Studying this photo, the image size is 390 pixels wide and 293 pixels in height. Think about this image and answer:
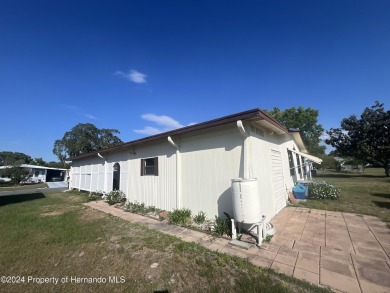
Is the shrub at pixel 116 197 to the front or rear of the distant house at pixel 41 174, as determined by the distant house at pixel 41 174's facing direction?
to the front

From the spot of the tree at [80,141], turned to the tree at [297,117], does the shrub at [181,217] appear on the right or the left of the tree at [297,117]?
right

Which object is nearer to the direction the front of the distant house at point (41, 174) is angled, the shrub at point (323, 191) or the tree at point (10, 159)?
the shrub

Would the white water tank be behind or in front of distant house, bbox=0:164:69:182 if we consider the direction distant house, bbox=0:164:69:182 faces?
in front

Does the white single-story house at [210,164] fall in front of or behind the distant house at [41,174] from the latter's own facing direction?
in front

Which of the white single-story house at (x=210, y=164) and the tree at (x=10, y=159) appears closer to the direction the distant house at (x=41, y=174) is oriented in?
the white single-story house

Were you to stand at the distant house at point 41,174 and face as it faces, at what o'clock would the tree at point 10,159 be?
The tree is roughly at 4 o'clock from the distant house.

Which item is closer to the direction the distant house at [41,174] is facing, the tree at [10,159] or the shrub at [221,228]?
the shrub

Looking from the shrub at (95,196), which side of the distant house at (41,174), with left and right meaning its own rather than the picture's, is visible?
front

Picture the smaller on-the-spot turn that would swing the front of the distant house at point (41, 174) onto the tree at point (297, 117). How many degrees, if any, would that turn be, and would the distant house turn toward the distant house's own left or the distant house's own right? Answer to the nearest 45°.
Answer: approximately 45° to the distant house's own left
